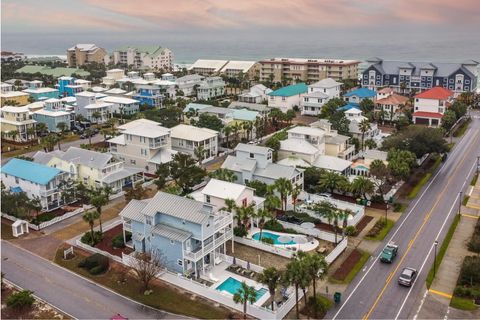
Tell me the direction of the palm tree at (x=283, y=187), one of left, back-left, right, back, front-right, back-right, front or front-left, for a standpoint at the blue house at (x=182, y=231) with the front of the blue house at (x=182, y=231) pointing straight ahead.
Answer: left

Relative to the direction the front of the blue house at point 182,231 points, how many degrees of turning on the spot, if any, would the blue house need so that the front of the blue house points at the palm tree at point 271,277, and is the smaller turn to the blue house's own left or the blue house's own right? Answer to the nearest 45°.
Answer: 0° — it already faces it

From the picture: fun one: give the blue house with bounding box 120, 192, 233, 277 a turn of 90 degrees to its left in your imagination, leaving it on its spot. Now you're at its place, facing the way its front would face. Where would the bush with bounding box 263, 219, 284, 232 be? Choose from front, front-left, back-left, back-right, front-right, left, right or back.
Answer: front

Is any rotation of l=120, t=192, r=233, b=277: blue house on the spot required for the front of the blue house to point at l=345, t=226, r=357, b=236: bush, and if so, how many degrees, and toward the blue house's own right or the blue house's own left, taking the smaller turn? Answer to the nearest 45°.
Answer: approximately 45° to the blue house's own left

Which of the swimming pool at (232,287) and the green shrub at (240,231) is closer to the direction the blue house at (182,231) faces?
the swimming pool

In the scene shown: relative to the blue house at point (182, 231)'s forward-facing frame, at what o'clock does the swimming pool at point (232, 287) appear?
The swimming pool is roughly at 12 o'clock from the blue house.

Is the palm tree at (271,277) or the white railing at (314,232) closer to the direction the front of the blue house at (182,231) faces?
the palm tree
